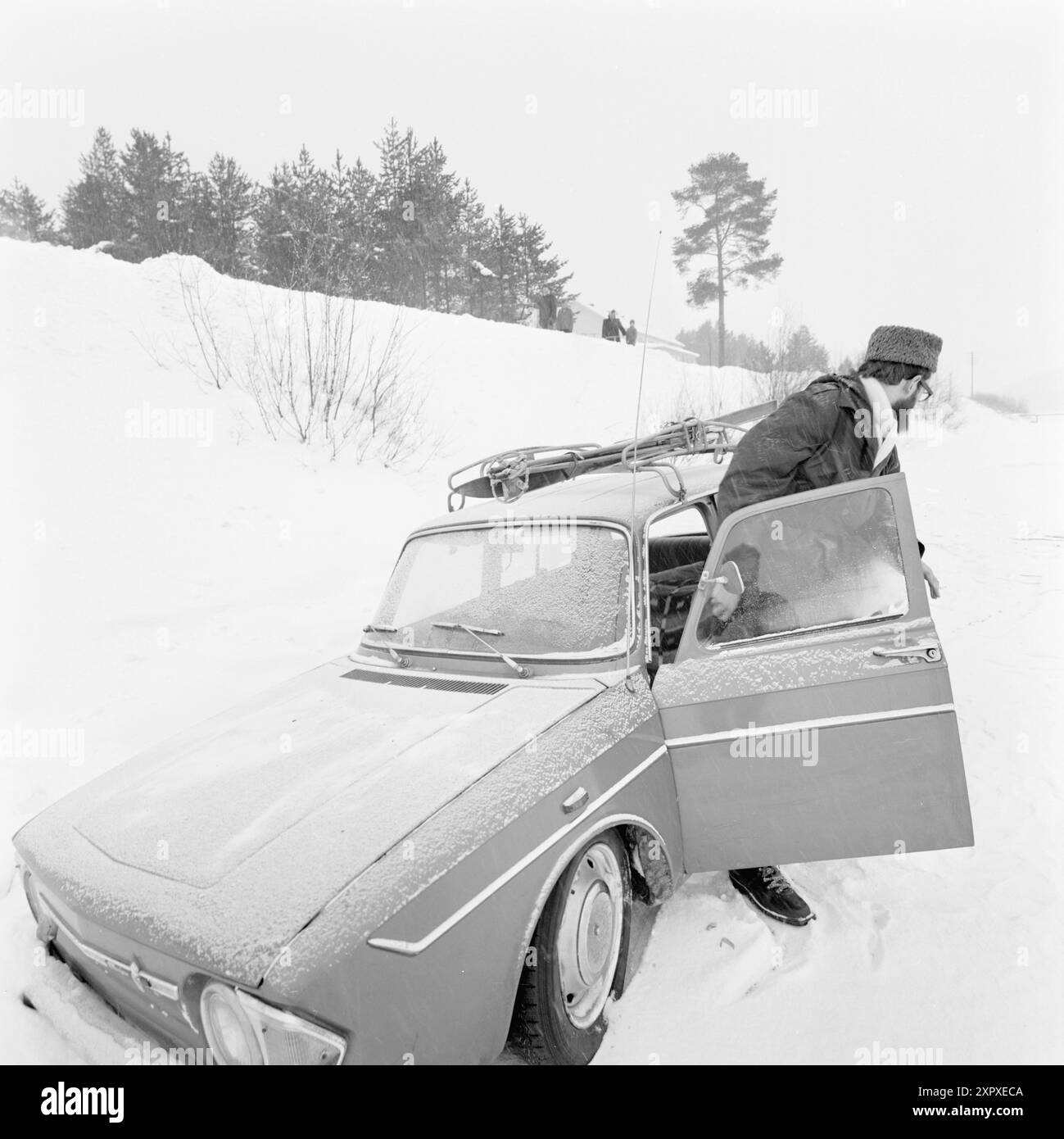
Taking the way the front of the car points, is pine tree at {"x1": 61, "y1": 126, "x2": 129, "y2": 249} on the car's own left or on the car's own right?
on the car's own right

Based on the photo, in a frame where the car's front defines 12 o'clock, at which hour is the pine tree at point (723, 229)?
The pine tree is roughly at 5 o'clock from the car.

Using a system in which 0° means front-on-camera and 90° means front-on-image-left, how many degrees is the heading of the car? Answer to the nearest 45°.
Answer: approximately 45°

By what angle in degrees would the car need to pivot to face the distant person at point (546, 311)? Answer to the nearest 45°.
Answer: approximately 135° to its right

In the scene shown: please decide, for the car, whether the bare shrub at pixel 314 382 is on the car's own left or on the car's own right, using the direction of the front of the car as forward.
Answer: on the car's own right

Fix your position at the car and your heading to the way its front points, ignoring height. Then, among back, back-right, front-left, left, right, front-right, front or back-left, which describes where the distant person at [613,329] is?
back-right

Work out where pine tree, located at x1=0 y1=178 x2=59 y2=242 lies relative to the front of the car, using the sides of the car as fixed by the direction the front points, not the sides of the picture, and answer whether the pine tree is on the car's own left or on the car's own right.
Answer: on the car's own right

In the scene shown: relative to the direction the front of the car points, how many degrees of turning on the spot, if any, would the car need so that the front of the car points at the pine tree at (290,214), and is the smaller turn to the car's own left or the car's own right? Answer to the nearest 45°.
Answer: approximately 135° to the car's own right
